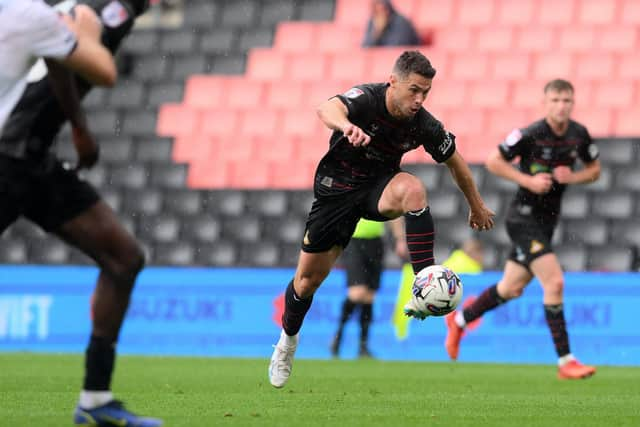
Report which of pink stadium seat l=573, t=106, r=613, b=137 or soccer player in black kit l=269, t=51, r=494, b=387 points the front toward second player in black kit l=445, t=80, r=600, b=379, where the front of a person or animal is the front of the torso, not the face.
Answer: the pink stadium seat

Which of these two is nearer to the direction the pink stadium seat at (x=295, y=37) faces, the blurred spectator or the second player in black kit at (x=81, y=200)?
the second player in black kit

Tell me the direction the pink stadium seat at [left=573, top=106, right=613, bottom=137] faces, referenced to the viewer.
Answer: facing the viewer

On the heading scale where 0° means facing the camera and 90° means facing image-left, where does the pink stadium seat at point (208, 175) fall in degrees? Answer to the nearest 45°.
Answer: approximately 0°

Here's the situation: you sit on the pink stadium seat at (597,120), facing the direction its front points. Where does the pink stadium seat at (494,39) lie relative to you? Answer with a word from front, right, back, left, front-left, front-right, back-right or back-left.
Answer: back-right

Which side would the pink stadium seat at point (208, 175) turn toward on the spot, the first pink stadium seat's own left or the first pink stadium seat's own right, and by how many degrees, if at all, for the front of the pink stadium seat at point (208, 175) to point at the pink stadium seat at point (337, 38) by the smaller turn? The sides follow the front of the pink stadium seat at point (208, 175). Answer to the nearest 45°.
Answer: approximately 135° to the first pink stadium seat's own left

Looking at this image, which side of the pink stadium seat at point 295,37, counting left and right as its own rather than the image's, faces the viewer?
front

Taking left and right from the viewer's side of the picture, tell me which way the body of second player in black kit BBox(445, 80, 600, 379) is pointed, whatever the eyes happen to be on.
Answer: facing the viewer and to the right of the viewer

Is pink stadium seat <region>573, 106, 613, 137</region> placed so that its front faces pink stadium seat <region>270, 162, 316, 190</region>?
no

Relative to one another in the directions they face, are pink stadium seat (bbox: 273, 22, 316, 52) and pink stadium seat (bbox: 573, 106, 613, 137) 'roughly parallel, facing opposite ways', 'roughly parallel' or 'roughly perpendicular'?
roughly parallel

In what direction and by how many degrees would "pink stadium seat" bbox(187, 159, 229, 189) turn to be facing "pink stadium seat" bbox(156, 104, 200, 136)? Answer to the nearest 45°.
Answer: approximately 135° to its right

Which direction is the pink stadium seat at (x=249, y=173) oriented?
toward the camera

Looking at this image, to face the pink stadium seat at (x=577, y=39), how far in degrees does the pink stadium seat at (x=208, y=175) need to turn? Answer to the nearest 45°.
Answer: approximately 90° to its left

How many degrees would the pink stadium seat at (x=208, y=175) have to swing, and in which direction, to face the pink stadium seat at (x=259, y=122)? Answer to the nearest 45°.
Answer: approximately 135° to its left

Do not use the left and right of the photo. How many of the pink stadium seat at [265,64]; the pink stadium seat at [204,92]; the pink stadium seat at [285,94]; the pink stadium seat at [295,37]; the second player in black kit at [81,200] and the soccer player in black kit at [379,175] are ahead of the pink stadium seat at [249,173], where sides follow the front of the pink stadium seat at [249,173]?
2

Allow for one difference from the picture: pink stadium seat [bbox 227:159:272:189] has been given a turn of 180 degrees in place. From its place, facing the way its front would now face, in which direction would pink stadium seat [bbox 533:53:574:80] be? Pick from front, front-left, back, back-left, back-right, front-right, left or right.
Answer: right
